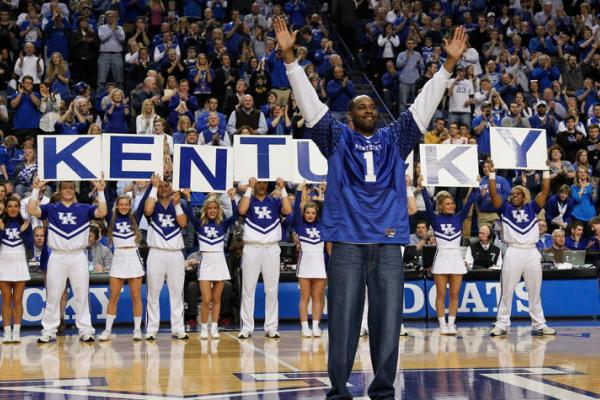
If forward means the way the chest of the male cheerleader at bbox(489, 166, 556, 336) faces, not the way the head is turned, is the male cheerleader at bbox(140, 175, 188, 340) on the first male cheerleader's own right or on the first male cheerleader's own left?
on the first male cheerleader's own right

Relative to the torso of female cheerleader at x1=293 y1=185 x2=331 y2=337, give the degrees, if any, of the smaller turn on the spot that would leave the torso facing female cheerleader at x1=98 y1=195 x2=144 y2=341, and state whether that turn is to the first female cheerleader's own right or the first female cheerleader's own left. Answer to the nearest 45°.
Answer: approximately 90° to the first female cheerleader's own right

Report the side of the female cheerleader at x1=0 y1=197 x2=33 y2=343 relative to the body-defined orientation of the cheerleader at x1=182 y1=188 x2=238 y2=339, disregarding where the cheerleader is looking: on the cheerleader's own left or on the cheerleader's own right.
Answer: on the cheerleader's own right

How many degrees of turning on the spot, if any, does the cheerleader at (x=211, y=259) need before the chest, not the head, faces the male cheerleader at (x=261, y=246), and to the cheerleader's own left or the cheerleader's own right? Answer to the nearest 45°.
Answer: approximately 90° to the cheerleader's own left

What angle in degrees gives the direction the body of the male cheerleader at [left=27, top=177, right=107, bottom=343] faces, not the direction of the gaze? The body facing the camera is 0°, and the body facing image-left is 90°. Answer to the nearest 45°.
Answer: approximately 0°

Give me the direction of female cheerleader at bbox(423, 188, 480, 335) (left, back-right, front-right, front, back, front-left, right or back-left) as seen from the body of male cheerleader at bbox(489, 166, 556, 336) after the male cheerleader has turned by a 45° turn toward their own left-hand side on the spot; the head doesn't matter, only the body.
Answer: back-right

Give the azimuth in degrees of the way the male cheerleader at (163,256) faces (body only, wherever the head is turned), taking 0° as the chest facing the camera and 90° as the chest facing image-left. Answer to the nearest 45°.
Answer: approximately 0°

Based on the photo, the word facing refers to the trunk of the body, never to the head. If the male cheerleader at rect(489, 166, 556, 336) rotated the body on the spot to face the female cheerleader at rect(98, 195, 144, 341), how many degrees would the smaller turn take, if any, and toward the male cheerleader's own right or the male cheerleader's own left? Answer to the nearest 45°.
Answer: approximately 90° to the male cheerleader's own right

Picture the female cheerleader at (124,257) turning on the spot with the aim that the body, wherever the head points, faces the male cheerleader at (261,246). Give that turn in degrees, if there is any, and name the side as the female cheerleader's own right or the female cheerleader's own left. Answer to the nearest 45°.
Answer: approximately 90° to the female cheerleader's own left

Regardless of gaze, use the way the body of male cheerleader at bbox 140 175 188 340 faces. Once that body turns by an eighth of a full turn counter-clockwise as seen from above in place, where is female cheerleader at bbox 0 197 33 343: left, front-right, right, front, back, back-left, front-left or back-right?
back-right

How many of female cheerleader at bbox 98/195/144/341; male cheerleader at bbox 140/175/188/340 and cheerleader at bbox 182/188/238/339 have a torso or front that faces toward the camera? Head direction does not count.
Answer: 3

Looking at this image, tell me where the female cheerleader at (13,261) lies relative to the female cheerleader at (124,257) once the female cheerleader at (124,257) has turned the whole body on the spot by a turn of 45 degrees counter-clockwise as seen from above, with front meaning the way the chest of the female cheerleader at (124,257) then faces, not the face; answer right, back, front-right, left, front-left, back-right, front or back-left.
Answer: back-right

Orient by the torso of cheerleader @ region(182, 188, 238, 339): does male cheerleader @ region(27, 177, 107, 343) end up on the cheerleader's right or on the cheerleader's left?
on the cheerleader's right

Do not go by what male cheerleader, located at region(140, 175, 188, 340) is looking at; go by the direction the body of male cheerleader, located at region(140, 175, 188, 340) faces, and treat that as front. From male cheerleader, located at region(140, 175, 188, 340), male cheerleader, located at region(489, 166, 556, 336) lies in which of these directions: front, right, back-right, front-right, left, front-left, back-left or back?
left
